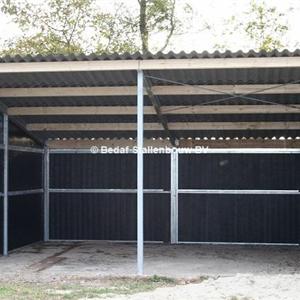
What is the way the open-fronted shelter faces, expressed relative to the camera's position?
facing the viewer

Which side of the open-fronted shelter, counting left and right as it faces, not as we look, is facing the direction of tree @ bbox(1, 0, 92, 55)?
back

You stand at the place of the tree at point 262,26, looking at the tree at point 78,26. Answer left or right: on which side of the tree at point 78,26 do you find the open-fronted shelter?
left

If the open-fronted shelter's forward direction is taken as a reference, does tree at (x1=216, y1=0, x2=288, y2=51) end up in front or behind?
behind

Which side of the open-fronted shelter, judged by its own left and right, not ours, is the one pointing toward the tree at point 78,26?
back
